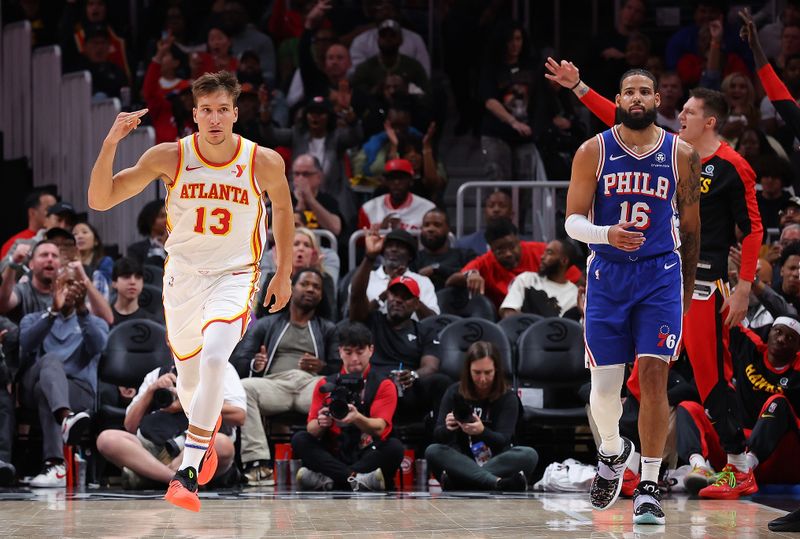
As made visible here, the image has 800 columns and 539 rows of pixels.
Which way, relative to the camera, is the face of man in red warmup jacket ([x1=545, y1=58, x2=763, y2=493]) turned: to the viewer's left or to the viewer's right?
to the viewer's left

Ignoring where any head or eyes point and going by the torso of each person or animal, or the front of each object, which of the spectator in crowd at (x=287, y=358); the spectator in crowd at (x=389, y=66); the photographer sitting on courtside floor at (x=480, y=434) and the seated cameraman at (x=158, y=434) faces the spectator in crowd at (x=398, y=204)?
the spectator in crowd at (x=389, y=66)

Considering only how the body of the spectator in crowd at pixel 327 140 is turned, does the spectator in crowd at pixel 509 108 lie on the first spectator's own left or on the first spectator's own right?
on the first spectator's own left

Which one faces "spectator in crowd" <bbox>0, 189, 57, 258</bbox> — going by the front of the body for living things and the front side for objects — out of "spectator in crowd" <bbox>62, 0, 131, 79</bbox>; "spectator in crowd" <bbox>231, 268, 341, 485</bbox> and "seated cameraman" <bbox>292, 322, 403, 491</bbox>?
"spectator in crowd" <bbox>62, 0, 131, 79</bbox>

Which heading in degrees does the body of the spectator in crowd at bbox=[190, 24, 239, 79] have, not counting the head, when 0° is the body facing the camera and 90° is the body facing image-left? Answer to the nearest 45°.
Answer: approximately 0°

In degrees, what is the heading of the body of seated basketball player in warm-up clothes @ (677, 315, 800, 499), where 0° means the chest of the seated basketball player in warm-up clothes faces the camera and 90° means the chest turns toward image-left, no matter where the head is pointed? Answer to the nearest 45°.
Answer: approximately 45°

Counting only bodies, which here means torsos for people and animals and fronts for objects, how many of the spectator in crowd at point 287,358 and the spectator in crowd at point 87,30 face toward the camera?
2

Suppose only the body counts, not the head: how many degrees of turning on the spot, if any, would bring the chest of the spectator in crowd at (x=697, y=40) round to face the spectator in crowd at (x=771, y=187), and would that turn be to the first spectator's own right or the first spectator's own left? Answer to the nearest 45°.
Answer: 0° — they already face them

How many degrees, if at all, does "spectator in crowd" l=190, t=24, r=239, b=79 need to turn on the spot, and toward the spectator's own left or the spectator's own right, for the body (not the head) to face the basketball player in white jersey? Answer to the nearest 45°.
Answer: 0° — they already face them

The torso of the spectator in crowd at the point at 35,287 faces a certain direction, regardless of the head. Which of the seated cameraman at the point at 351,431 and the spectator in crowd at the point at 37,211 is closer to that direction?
the seated cameraman
